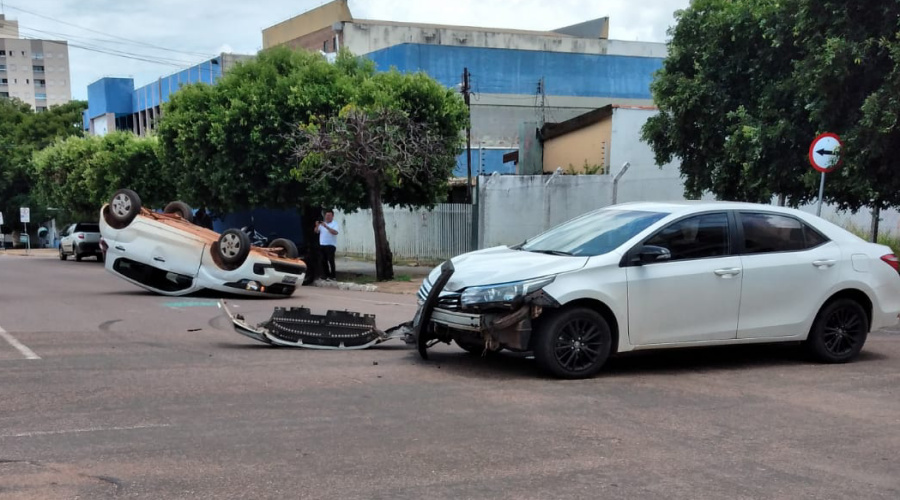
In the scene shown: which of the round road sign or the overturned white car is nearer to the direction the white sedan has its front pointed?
the overturned white car

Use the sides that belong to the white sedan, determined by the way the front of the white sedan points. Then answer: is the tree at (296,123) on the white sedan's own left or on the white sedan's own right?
on the white sedan's own right

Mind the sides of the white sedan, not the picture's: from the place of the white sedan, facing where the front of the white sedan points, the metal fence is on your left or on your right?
on your right

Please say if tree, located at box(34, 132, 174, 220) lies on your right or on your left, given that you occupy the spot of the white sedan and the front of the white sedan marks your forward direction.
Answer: on your right

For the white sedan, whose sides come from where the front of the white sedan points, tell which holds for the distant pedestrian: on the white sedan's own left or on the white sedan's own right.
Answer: on the white sedan's own right

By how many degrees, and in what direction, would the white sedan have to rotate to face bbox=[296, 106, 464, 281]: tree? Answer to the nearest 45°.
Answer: approximately 90° to its right

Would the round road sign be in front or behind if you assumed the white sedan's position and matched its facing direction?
behind

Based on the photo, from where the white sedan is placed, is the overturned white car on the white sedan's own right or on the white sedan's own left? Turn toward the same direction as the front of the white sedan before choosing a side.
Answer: on the white sedan's own right

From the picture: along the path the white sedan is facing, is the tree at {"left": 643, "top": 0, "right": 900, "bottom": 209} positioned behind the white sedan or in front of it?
behind
